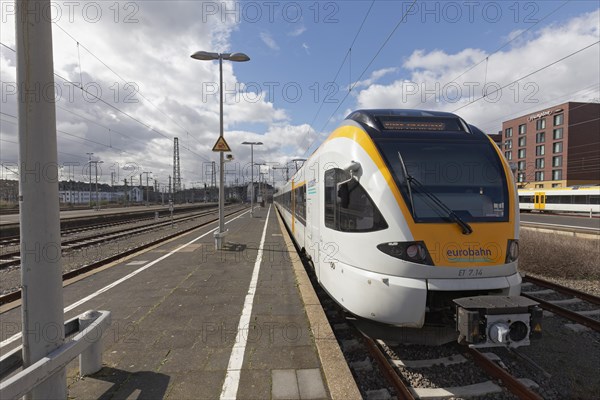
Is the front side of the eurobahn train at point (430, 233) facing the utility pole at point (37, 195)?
no

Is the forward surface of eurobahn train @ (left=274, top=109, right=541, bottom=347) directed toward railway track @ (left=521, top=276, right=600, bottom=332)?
no

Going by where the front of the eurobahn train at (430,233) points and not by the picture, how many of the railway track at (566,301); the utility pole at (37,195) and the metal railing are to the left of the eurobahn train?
1

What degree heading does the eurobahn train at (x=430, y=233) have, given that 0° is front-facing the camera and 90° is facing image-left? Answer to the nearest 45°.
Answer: approximately 315°

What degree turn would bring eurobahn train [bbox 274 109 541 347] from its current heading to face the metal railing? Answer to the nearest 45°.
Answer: approximately 90° to its right
